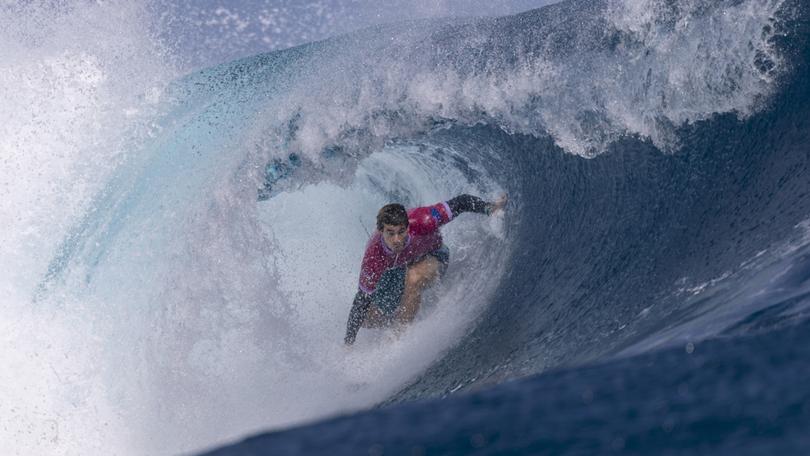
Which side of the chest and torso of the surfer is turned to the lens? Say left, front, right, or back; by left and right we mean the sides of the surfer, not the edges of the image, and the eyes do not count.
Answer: front
